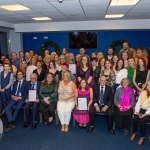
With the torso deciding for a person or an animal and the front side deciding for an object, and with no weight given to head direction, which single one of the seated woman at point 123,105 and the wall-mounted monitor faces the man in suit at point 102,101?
the wall-mounted monitor

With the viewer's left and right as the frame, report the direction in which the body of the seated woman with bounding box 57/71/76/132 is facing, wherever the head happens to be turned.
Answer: facing the viewer

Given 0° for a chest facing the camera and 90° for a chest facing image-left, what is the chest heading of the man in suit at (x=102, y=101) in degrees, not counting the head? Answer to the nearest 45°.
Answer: approximately 0°

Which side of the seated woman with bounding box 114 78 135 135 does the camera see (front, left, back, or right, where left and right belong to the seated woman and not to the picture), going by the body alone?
front

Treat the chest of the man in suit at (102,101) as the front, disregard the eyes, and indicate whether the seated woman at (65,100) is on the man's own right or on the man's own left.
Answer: on the man's own right

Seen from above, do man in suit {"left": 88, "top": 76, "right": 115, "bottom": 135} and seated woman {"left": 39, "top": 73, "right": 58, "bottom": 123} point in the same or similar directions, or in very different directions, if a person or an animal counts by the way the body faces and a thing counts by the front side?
same or similar directions

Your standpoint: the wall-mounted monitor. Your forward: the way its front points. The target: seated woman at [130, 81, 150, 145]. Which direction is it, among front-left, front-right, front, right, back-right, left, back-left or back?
front

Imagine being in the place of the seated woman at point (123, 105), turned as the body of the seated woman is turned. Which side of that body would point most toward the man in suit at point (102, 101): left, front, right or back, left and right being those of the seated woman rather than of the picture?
right

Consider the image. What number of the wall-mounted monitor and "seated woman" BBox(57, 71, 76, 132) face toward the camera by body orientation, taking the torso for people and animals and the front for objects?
2

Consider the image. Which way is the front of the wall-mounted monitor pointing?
toward the camera
